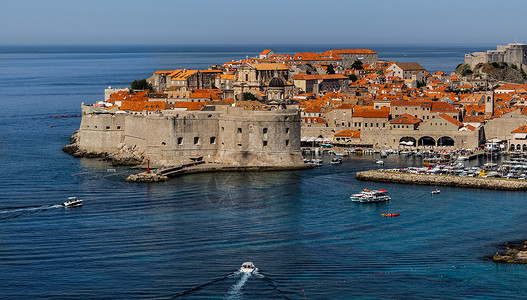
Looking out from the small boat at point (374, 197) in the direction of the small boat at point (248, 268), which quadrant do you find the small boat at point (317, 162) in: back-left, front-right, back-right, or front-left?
back-right

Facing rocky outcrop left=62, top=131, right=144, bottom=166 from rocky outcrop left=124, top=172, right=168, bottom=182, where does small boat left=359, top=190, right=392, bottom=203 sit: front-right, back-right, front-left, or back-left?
back-right

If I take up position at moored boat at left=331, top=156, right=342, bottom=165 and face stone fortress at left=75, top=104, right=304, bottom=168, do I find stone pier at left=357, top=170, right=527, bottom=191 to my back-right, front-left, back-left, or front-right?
back-left

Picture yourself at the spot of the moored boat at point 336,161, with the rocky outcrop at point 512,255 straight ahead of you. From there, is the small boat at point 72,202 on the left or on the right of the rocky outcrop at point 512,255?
right
